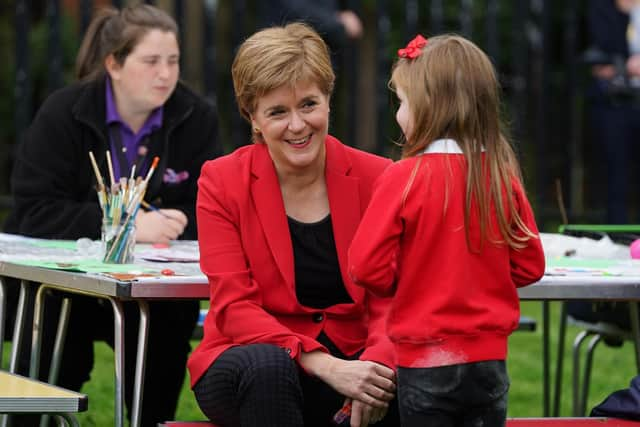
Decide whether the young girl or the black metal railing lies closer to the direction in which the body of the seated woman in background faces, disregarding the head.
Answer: the young girl

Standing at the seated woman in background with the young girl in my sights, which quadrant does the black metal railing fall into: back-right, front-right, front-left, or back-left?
back-left

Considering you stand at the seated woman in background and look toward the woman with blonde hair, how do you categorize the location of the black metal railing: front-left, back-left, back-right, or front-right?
back-left

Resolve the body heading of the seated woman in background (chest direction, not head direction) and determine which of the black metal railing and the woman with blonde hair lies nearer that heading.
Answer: the woman with blonde hair

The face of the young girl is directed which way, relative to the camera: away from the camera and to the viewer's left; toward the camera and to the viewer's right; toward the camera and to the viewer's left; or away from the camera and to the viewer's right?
away from the camera and to the viewer's left

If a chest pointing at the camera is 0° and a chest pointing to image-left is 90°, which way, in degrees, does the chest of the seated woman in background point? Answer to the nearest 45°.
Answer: approximately 315°

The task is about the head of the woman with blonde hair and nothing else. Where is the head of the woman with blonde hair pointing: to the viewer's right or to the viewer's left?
to the viewer's right
